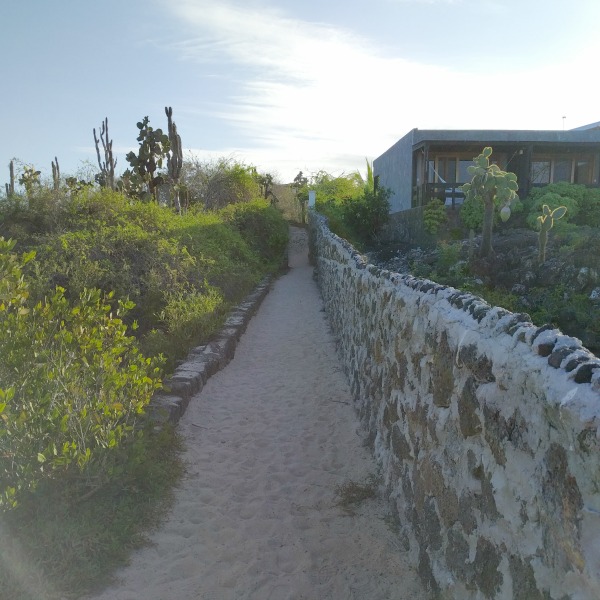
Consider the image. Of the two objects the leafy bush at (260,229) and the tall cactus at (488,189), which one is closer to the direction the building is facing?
the tall cactus

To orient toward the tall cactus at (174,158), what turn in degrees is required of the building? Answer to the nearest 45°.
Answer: approximately 45° to its right

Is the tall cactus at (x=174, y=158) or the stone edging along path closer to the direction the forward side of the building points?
the stone edging along path

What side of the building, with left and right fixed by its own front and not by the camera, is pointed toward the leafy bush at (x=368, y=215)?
right

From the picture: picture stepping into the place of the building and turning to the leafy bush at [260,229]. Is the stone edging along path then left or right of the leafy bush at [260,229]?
left

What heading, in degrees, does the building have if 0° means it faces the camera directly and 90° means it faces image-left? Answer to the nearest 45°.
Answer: approximately 0°

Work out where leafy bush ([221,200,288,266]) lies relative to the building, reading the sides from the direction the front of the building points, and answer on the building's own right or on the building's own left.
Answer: on the building's own right

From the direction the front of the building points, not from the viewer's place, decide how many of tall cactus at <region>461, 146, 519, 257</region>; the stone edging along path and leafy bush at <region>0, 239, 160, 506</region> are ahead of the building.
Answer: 3

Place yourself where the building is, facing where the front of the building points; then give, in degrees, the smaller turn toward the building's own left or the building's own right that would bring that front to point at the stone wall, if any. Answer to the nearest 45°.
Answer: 0° — it already faces it

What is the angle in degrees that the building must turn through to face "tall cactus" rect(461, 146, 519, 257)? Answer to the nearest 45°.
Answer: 0° — it already faces it

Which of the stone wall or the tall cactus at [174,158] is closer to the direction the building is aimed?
the stone wall

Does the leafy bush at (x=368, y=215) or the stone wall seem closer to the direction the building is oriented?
the stone wall
